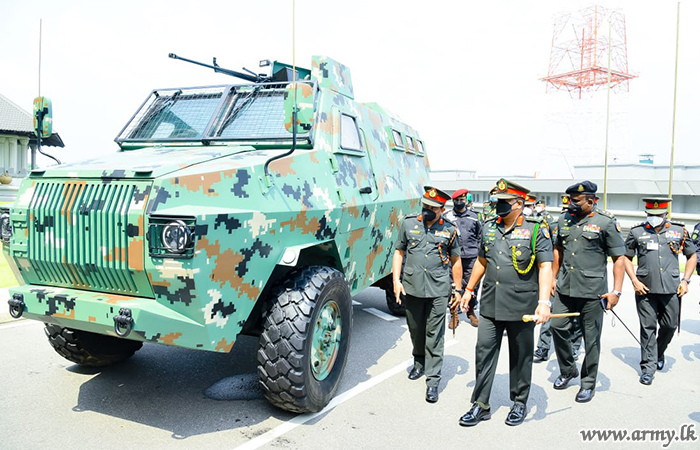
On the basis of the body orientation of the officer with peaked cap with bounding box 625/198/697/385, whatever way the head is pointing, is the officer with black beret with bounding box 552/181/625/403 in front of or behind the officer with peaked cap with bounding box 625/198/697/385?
in front

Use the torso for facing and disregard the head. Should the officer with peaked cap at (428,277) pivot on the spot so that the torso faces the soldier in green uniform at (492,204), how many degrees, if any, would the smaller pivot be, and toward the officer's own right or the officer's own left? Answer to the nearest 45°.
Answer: approximately 180°

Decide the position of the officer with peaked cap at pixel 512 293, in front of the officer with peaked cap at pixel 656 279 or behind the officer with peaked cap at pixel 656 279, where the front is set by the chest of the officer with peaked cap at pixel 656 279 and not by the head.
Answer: in front

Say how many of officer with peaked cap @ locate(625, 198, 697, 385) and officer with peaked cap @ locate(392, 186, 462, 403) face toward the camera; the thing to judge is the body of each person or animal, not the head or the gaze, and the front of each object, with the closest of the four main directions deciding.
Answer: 2

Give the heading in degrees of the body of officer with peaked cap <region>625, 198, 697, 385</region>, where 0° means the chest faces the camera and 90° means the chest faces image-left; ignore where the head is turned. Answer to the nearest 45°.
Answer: approximately 0°

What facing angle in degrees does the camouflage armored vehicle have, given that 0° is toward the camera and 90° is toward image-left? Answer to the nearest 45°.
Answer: approximately 45°

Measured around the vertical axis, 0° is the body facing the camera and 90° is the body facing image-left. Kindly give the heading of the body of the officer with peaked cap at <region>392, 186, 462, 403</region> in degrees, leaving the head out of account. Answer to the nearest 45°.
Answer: approximately 0°

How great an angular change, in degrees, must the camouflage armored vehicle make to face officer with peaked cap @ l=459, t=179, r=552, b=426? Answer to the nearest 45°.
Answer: approximately 135° to its left

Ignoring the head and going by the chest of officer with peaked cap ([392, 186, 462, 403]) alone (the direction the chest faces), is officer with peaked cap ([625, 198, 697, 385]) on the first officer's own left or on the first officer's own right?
on the first officer's own left
